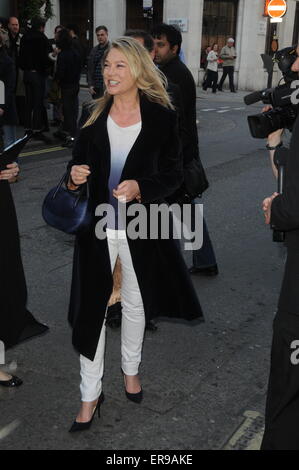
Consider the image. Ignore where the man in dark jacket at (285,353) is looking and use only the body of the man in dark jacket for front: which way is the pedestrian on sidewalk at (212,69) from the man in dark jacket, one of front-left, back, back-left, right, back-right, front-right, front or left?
right

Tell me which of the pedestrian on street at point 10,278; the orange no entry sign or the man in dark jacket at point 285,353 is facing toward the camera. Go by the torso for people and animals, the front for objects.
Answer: the orange no entry sign

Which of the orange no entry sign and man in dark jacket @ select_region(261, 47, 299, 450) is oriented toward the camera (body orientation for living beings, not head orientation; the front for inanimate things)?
the orange no entry sign

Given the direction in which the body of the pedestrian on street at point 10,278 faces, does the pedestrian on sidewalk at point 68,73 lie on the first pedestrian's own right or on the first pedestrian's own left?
on the first pedestrian's own left

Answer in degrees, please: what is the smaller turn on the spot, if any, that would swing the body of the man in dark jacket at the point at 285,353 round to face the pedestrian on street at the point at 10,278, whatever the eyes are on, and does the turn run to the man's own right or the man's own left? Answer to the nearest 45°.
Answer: approximately 45° to the man's own right

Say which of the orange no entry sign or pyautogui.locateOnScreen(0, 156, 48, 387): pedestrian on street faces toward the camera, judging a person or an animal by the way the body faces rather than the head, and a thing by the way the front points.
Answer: the orange no entry sign

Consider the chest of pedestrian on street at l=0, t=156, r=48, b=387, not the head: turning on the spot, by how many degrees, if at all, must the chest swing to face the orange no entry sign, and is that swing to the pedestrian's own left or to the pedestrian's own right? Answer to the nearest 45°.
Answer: approximately 45° to the pedestrian's own left

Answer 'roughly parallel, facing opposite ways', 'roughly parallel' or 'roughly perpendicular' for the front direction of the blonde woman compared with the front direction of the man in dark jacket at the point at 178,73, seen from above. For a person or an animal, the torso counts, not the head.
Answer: roughly parallel

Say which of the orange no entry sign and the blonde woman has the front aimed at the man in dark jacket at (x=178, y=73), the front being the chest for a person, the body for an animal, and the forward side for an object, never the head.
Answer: the orange no entry sign

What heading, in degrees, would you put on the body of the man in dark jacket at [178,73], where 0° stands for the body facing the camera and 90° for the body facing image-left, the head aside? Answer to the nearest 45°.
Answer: approximately 45°

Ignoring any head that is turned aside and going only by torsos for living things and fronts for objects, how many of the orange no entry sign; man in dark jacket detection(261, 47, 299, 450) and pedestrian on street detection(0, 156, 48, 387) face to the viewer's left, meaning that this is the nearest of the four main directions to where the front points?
1

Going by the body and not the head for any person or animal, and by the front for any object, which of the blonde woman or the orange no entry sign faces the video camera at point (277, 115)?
the orange no entry sign

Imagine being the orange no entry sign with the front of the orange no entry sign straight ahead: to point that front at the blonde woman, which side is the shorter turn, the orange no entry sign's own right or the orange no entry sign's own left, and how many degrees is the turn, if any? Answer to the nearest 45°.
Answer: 0° — it already faces them

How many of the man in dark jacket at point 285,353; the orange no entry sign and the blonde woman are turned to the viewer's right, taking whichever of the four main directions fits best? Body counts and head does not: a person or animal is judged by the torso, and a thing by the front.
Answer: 0

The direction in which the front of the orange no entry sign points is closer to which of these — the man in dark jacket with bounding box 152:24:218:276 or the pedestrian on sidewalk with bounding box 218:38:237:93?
the man in dark jacket

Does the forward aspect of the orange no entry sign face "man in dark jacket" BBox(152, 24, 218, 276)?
yes

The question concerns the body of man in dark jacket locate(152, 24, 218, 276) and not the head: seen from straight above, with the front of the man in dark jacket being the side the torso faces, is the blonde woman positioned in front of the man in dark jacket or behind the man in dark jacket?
in front

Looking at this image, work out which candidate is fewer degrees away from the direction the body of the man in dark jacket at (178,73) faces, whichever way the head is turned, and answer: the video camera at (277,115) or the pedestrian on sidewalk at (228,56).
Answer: the video camera

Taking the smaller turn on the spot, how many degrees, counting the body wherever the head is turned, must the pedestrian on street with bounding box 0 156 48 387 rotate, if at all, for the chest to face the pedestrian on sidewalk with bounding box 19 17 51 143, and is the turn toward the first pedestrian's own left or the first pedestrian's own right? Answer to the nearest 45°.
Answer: approximately 90° to the first pedestrian's own left

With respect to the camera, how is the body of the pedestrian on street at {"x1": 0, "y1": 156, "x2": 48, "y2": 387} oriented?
to the viewer's right
